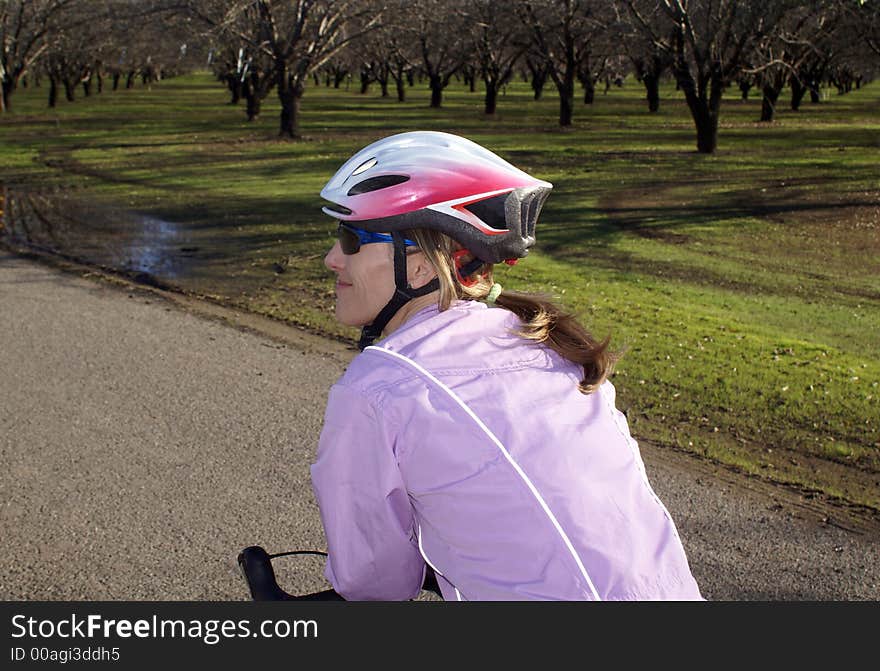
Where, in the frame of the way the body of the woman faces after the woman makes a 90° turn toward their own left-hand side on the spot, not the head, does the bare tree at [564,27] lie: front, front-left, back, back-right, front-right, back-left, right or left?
back-right

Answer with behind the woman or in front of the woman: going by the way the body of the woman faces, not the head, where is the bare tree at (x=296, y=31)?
in front

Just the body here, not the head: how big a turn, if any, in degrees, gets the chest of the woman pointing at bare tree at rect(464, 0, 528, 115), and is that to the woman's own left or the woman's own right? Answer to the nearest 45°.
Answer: approximately 45° to the woman's own right

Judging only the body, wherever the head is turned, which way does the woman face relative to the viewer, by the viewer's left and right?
facing away from the viewer and to the left of the viewer

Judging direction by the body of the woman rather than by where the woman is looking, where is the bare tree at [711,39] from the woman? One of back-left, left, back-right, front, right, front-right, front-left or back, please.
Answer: front-right

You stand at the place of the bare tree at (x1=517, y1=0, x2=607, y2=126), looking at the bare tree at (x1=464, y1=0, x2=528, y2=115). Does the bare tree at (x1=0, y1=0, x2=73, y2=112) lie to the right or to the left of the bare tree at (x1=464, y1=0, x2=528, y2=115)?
left

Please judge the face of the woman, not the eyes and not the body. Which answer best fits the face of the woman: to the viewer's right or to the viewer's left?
to the viewer's left

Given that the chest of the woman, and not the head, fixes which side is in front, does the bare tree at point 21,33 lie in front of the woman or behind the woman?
in front

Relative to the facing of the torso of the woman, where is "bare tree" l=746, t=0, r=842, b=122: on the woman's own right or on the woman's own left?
on the woman's own right
